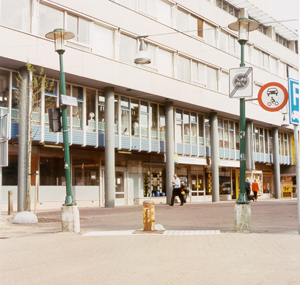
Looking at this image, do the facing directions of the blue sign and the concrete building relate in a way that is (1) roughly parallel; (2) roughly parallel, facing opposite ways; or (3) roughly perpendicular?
roughly parallel

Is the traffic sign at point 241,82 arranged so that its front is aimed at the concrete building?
no

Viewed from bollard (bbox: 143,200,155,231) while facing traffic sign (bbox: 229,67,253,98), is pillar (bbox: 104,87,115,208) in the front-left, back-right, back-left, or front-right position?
back-left

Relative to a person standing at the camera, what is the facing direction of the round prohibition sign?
facing the viewer

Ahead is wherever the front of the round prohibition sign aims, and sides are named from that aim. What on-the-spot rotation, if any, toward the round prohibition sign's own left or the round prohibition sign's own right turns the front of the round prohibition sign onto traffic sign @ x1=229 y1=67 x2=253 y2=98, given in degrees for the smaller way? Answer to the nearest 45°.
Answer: approximately 135° to the round prohibition sign's own right

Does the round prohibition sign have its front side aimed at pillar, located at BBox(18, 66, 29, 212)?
no

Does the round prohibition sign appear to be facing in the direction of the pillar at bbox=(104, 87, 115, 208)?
no

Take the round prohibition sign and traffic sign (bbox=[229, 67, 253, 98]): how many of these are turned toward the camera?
2

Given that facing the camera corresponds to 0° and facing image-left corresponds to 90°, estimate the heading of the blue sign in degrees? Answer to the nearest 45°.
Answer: approximately 315°

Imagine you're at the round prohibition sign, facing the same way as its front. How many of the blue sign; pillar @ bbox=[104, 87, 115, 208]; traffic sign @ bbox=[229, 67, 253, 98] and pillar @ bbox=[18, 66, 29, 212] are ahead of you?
0

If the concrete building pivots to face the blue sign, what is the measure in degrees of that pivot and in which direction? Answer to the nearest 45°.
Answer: approximately 45° to its right

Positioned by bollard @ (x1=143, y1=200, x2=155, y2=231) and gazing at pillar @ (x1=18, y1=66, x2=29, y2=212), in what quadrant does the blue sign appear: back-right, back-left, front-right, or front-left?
back-right

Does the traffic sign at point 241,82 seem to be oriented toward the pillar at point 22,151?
no

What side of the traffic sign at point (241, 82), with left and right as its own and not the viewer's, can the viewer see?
front

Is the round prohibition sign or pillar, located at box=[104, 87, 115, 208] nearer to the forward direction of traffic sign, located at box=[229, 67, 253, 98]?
the round prohibition sign

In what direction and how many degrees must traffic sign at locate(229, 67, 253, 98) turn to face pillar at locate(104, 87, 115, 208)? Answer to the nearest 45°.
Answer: approximately 135° to its right

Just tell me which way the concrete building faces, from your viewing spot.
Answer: facing the viewer and to the right of the viewer
